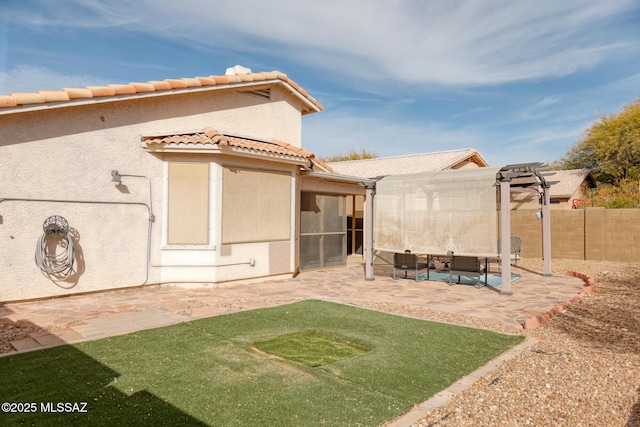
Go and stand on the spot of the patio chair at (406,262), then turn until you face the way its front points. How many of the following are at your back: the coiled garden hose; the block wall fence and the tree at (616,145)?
1

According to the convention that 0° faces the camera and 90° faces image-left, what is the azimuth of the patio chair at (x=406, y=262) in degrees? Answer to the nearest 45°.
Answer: approximately 225°

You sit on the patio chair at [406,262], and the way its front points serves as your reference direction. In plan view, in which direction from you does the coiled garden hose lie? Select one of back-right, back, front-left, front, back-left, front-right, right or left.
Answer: back

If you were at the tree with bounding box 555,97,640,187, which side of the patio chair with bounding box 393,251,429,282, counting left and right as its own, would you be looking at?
front

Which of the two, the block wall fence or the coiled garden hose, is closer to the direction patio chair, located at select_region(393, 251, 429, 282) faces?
the block wall fence
